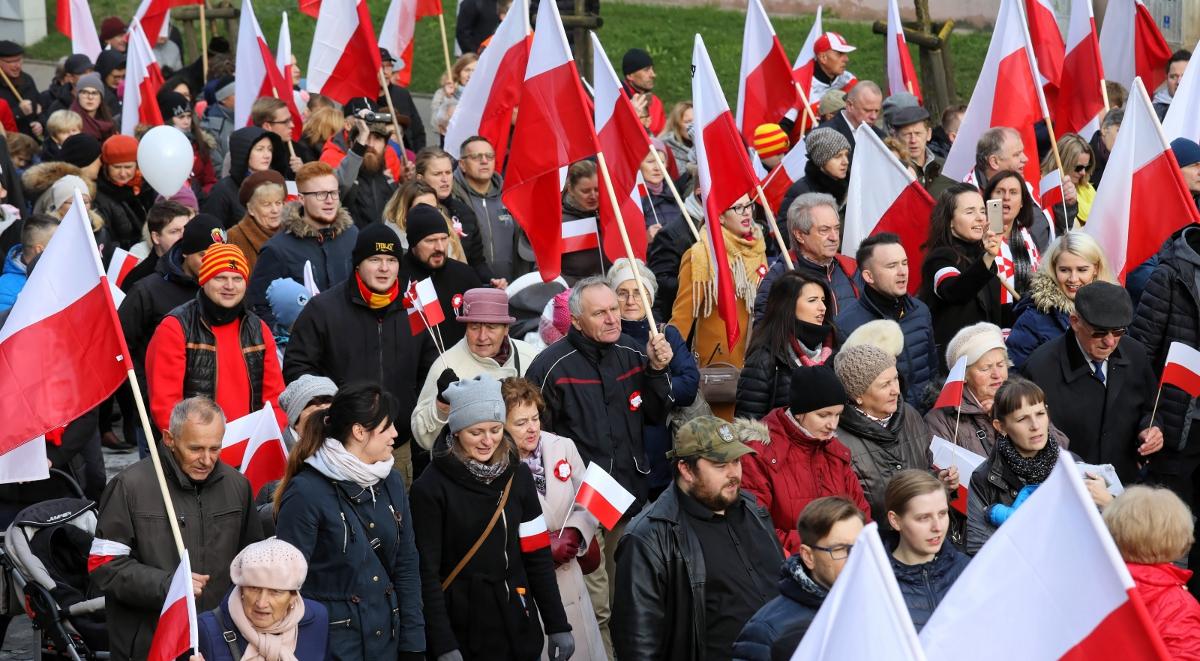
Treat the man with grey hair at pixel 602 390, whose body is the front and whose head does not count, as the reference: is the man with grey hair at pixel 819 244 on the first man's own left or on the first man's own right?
on the first man's own left

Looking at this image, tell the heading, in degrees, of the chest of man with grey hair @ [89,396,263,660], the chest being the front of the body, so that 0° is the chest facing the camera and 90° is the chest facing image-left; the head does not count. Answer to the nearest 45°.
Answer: approximately 315°

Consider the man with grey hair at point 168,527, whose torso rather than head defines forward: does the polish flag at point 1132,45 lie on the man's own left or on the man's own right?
on the man's own left

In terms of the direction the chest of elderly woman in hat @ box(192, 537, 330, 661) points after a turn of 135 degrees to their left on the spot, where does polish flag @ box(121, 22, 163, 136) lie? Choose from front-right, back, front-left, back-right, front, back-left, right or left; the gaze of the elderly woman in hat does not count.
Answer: front-left

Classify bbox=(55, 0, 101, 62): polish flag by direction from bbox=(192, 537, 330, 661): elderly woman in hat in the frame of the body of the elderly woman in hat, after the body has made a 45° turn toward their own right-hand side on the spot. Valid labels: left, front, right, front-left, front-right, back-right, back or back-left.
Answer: back-right

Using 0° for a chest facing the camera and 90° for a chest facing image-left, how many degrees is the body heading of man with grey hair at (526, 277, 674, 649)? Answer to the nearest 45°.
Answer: approximately 315°

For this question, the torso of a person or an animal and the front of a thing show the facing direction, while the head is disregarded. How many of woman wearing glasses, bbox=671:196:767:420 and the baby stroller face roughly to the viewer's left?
0

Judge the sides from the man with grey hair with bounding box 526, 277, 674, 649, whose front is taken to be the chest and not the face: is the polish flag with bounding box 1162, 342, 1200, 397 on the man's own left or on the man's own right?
on the man's own left

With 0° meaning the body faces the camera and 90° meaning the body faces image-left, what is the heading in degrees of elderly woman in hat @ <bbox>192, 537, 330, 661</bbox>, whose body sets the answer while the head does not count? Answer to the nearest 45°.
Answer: approximately 0°

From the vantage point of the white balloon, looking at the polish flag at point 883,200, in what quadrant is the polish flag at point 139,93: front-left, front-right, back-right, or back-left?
back-left
